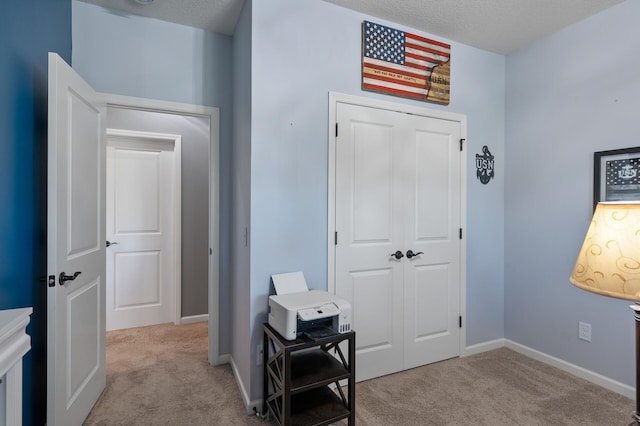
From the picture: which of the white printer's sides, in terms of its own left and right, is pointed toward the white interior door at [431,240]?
left

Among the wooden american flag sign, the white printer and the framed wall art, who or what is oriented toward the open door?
the framed wall art

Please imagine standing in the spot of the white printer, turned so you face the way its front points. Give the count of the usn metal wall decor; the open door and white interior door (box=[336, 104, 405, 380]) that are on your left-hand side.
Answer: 2

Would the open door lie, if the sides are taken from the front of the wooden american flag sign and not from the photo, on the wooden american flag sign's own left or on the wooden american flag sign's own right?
on the wooden american flag sign's own right

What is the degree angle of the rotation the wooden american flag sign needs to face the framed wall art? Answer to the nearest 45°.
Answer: approximately 45° to its left

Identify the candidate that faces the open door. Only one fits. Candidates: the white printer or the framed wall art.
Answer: the framed wall art

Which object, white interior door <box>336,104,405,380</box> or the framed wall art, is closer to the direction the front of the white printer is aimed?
the framed wall art

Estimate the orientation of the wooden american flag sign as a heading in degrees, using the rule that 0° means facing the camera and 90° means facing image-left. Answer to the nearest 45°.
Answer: approximately 315°
